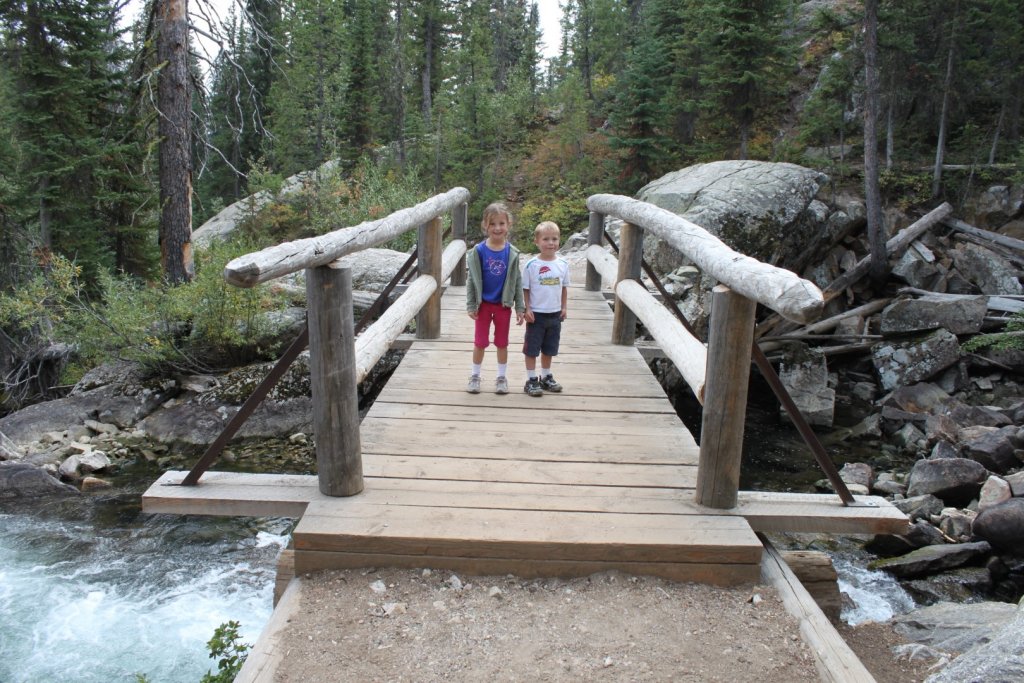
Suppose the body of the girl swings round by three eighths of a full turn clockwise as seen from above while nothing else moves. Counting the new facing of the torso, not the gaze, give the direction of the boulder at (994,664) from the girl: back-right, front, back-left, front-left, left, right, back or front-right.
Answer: back

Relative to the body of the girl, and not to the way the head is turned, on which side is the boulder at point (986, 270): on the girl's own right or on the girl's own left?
on the girl's own left

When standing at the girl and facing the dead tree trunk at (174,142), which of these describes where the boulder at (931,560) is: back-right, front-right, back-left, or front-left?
back-right

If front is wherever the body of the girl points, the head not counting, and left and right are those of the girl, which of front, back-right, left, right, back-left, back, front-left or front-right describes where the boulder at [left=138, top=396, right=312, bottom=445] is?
back-right

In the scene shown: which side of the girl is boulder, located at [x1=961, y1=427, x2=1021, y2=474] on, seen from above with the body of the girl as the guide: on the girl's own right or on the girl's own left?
on the girl's own left

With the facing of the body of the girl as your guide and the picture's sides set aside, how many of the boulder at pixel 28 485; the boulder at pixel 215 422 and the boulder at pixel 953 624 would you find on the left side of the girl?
1

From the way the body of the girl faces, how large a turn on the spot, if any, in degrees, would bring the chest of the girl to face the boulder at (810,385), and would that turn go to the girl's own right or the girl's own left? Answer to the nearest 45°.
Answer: approximately 135° to the girl's own left

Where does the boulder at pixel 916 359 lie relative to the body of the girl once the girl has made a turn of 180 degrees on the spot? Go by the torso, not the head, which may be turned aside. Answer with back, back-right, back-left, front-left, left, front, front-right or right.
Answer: front-right

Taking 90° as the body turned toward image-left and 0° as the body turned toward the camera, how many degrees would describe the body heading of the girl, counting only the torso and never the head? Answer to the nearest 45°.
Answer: approximately 0°

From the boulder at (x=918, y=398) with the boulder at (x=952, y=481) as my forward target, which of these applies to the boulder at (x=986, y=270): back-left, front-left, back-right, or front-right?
back-left

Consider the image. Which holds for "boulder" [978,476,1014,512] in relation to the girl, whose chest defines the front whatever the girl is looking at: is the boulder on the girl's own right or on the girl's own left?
on the girl's own left

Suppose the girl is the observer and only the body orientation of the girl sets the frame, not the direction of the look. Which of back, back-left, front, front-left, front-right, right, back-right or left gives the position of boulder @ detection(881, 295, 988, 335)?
back-left
